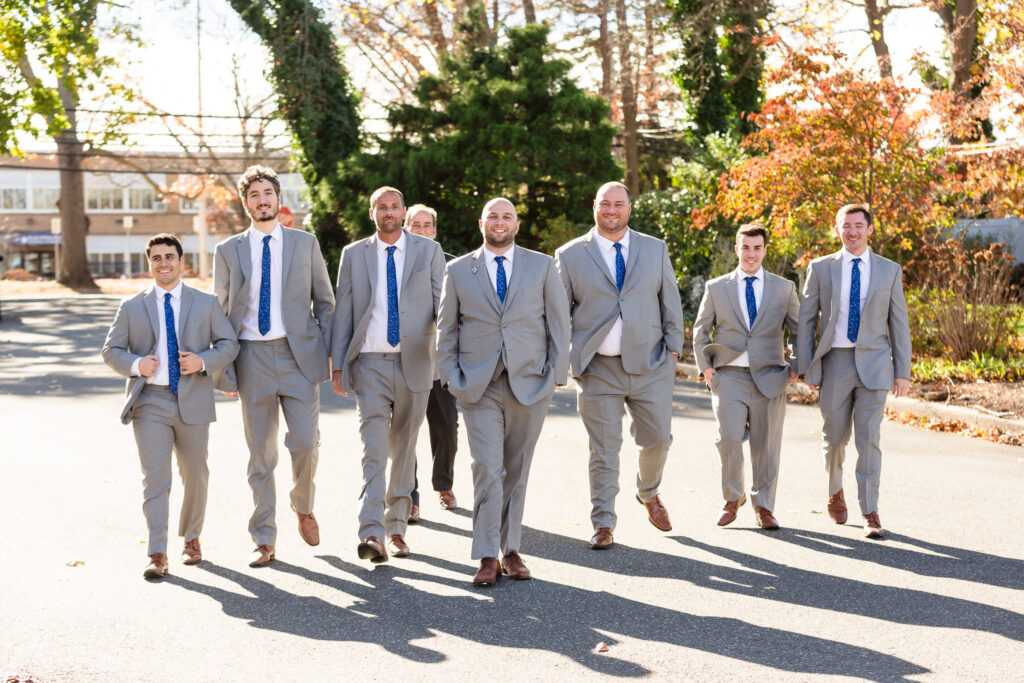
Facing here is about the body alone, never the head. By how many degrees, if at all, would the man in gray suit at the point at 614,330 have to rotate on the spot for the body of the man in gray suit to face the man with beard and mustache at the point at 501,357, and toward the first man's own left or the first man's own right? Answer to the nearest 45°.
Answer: approximately 45° to the first man's own right

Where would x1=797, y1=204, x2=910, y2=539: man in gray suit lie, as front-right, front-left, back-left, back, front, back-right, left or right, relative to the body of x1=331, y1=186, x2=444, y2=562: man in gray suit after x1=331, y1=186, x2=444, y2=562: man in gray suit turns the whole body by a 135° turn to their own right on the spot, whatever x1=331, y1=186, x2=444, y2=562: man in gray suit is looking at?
back-right

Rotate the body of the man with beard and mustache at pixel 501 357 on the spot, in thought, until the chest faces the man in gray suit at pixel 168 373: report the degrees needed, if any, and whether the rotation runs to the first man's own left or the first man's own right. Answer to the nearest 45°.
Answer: approximately 90° to the first man's own right

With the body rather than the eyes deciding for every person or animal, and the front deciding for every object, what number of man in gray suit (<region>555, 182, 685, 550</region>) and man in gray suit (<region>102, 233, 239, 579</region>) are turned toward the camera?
2

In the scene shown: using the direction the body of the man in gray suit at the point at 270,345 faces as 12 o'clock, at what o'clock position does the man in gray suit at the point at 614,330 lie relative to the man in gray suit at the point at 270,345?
the man in gray suit at the point at 614,330 is roughly at 9 o'clock from the man in gray suit at the point at 270,345.

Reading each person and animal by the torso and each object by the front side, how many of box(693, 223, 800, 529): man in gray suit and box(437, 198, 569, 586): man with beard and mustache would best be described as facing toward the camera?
2

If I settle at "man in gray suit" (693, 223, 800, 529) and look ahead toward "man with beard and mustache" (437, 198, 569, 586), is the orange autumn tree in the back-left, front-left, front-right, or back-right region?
back-right
